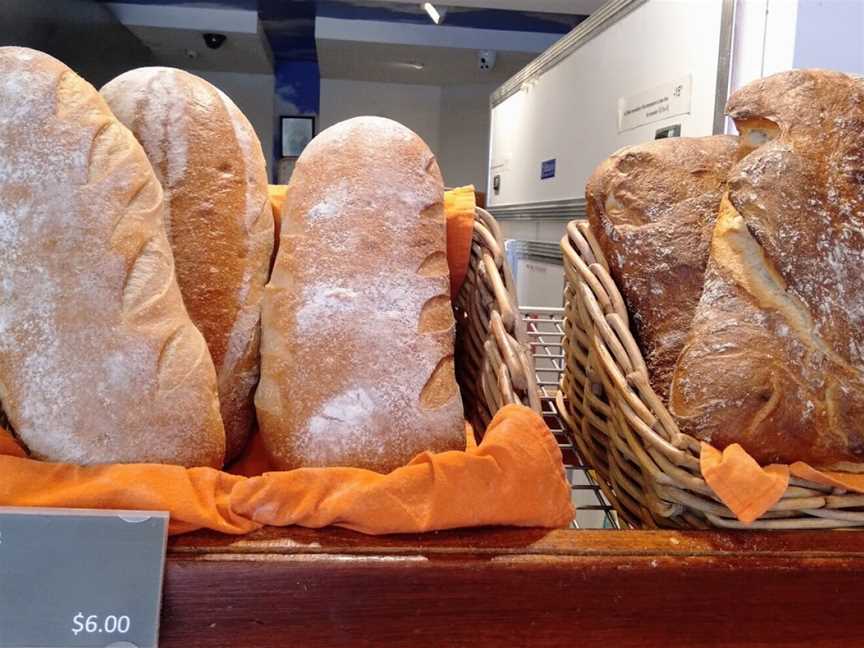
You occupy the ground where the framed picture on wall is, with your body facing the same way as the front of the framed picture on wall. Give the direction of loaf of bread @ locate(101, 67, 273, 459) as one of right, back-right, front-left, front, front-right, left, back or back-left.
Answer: front

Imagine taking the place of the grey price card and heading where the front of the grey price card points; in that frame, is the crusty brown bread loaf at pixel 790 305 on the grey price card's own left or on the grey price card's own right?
on the grey price card's own left

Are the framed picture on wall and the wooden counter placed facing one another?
no

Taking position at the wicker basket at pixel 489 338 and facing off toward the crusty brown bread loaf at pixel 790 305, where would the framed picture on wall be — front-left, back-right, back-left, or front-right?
back-left

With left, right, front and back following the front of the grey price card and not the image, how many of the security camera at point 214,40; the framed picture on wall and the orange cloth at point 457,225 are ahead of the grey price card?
0

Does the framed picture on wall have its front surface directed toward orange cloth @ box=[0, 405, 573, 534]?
yes

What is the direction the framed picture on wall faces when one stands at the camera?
facing the viewer

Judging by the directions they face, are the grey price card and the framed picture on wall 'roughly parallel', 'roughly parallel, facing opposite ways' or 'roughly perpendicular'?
roughly parallel

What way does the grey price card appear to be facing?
toward the camera

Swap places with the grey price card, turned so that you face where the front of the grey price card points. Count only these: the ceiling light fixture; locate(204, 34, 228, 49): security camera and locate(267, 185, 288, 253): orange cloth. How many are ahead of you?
0

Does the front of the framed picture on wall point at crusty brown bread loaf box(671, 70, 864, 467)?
yes

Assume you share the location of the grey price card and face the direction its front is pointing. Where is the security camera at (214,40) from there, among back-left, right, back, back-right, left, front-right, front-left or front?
back

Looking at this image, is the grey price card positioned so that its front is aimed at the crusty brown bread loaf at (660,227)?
no

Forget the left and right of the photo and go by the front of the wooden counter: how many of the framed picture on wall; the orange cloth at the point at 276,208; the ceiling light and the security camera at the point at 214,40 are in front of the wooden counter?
0

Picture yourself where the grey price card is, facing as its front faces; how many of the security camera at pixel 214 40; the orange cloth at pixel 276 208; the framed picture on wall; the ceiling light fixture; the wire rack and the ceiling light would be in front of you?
0

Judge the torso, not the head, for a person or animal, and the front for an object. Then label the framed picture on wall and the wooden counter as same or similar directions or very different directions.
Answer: same or similar directions

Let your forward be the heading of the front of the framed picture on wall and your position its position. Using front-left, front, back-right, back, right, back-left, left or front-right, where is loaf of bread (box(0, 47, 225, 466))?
front

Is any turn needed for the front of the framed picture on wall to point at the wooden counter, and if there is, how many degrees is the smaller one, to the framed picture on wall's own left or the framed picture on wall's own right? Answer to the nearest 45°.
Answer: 0° — it already faces it

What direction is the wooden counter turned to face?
toward the camera
